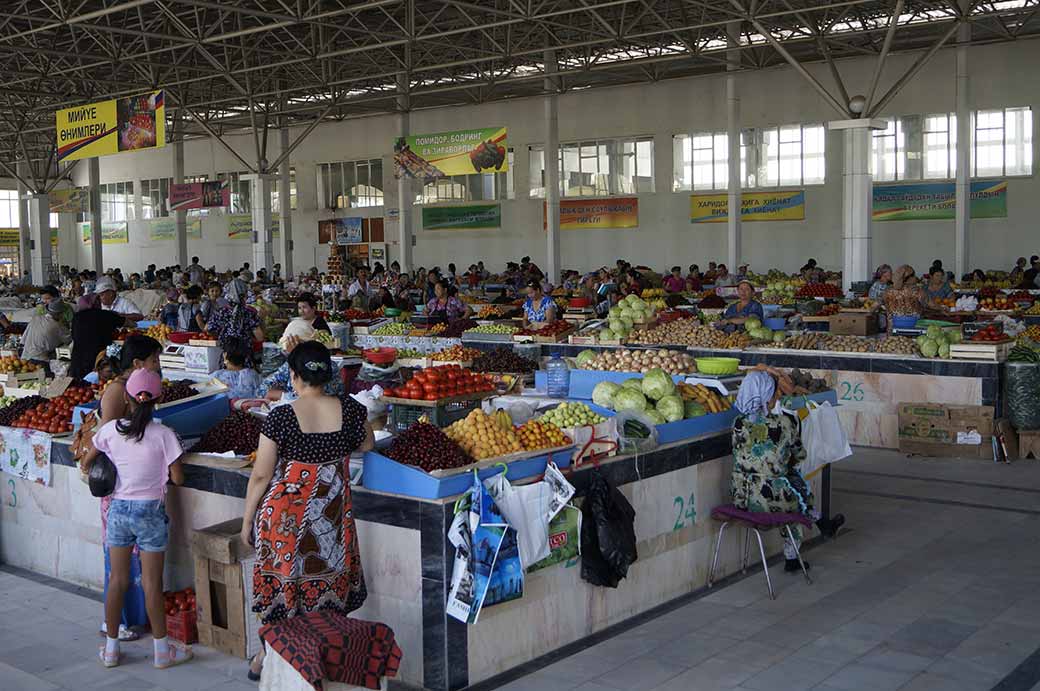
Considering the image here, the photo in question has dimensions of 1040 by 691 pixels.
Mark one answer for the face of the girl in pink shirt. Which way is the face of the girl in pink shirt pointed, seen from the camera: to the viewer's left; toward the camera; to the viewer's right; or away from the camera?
away from the camera

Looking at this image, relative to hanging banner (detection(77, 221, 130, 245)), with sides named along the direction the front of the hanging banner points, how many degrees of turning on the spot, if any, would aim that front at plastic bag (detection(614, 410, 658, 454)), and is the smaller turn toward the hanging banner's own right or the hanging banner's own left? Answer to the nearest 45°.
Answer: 0° — it already faces it

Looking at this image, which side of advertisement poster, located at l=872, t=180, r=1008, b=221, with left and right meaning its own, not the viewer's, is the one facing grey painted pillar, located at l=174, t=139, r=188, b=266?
right

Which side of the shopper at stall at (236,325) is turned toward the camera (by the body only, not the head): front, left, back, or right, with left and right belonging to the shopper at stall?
back

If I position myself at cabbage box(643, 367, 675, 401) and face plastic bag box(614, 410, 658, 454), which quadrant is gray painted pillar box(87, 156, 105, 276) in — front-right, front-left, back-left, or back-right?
back-right

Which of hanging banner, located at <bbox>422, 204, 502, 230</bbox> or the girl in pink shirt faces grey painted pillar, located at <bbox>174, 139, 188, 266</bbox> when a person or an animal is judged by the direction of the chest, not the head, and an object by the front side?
the girl in pink shirt

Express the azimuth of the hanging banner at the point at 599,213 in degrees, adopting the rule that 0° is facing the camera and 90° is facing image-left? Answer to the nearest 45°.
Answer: approximately 0°

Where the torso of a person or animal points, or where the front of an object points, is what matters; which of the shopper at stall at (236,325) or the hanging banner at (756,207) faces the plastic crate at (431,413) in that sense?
the hanging banner

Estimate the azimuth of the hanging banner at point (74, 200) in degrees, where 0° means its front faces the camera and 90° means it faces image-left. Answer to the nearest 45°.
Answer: approximately 0°
